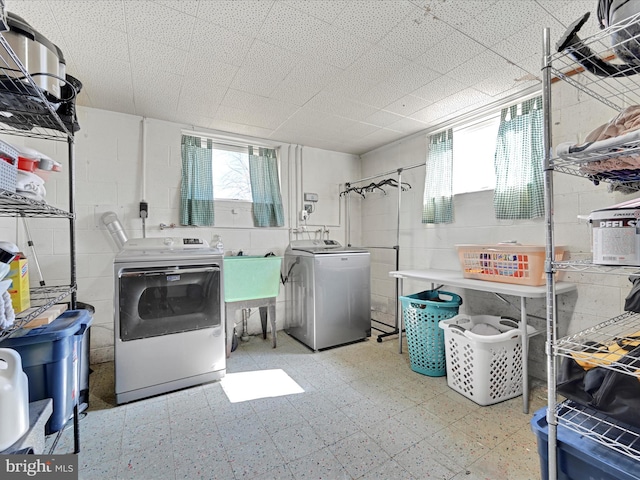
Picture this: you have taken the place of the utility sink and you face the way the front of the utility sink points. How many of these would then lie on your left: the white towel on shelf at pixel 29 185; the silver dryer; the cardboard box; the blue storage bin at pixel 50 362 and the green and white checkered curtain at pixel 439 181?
1

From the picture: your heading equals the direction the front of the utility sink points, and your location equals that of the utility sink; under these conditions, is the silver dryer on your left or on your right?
on your right

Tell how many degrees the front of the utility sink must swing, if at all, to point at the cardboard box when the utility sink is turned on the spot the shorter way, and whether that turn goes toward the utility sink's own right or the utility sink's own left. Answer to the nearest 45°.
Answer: approximately 45° to the utility sink's own right

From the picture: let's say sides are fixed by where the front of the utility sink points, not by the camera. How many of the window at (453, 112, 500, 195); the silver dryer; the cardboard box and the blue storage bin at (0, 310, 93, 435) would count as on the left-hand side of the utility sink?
1

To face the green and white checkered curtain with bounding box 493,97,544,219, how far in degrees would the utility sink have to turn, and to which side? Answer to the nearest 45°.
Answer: approximately 45° to its left

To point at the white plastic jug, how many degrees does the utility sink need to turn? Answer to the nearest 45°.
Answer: approximately 45° to its right

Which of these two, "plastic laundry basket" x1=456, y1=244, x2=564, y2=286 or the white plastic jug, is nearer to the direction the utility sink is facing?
the white plastic jug

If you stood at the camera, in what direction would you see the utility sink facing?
facing the viewer

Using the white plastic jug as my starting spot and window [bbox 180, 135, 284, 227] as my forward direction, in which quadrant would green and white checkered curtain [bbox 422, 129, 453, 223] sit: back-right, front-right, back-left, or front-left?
front-right

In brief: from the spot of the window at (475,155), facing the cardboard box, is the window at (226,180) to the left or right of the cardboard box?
right

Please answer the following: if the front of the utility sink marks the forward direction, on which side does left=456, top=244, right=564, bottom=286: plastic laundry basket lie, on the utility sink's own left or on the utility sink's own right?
on the utility sink's own left

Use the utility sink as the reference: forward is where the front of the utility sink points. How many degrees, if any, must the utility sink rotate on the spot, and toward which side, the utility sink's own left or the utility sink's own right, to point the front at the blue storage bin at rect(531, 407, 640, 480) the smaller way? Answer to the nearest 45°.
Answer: approximately 45° to the utility sink's own left
